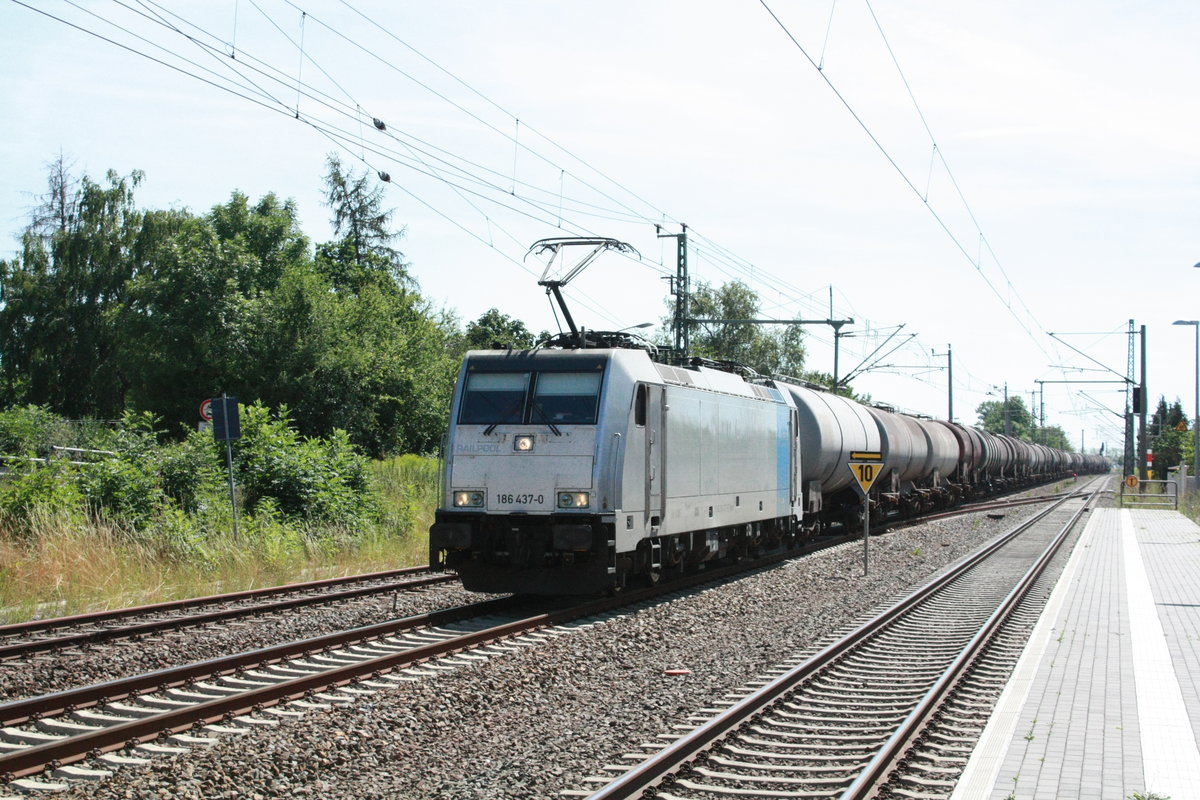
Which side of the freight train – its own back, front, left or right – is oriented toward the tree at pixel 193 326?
right

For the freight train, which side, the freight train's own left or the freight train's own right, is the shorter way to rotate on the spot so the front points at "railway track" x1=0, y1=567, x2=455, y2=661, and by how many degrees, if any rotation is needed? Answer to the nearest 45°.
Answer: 0° — it already faces it

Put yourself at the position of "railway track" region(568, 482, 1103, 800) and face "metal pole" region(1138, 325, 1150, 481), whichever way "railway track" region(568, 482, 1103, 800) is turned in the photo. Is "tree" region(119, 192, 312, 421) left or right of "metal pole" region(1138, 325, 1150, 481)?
left

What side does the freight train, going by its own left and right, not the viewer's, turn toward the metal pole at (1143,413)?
back

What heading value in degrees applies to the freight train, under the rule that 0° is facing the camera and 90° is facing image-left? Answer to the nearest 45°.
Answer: approximately 45°

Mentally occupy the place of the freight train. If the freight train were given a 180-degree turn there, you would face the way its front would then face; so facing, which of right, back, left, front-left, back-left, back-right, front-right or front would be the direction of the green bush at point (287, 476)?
left

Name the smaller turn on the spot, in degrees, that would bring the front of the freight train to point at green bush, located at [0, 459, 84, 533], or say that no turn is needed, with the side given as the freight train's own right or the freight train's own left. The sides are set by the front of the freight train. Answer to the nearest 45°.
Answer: approximately 45° to the freight train's own right

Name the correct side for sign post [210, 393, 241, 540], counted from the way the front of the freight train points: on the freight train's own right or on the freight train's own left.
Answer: on the freight train's own right

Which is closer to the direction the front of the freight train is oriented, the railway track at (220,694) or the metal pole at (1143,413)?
the railway track
